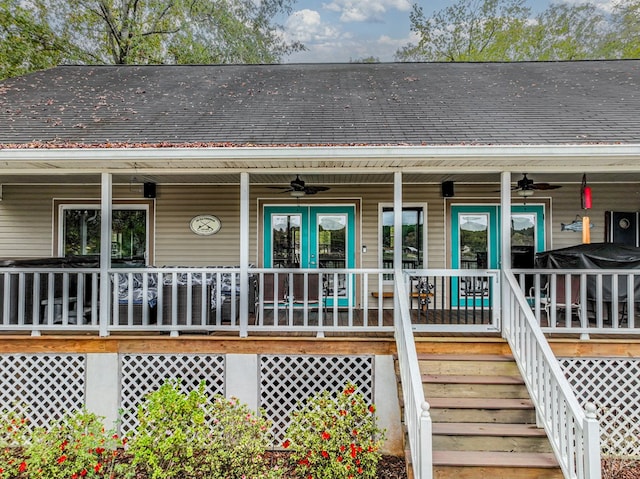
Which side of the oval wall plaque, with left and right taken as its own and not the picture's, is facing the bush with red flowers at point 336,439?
front

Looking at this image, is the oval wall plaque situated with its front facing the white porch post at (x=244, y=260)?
yes

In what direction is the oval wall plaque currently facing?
toward the camera

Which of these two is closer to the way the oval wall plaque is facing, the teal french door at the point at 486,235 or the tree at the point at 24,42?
the teal french door

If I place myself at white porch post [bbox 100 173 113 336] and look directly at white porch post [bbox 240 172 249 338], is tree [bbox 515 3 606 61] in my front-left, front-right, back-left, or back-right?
front-left

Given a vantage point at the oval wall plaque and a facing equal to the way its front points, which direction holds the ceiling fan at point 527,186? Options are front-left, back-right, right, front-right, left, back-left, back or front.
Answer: front-left

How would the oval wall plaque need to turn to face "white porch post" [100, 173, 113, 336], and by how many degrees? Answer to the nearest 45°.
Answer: approximately 45° to its right

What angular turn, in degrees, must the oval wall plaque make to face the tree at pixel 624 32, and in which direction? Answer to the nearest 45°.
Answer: approximately 90° to its left

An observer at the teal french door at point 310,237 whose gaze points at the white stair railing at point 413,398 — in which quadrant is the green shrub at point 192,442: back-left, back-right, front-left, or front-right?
front-right

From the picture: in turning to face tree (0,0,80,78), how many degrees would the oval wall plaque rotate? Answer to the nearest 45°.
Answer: approximately 135° to its right

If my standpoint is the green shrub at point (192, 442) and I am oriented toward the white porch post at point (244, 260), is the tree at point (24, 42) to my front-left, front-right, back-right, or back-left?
front-left

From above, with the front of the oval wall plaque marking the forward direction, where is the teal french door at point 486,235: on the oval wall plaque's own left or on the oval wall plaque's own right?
on the oval wall plaque's own left

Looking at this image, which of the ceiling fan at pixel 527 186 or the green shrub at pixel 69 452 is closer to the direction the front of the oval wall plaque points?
the green shrub

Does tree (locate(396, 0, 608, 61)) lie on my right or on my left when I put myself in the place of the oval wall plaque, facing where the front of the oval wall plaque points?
on my left

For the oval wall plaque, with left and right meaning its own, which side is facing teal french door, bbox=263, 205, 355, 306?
left

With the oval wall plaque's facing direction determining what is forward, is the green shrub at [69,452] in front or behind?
in front

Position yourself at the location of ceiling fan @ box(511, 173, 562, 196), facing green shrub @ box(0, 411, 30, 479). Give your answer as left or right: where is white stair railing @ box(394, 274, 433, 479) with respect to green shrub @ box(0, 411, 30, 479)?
left

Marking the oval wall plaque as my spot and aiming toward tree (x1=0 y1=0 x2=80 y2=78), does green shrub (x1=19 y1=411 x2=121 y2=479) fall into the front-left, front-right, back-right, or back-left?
back-left
